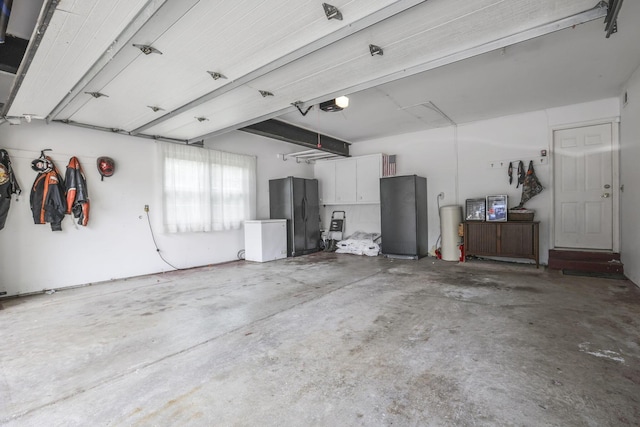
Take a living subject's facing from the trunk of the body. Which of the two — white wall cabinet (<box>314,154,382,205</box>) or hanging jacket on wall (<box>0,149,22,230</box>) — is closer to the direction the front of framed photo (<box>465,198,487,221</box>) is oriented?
the hanging jacket on wall

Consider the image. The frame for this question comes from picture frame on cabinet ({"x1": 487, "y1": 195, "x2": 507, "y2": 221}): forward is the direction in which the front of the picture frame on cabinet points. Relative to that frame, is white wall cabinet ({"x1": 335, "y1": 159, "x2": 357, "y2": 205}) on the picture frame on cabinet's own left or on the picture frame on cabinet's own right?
on the picture frame on cabinet's own right

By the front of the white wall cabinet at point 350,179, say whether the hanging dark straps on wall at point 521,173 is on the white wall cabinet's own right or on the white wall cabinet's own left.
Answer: on the white wall cabinet's own left

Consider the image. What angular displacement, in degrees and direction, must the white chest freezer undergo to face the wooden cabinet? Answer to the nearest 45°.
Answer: approximately 45° to its left

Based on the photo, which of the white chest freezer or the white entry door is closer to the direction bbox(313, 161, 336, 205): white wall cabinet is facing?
the white chest freezer

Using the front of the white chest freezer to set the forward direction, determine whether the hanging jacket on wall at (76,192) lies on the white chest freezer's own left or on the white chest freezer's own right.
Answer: on the white chest freezer's own right

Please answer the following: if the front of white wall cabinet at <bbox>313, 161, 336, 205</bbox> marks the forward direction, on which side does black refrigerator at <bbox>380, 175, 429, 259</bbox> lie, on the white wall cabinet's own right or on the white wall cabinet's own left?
on the white wall cabinet's own left

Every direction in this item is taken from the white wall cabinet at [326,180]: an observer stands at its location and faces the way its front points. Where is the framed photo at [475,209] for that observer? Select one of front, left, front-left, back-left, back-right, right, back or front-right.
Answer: left

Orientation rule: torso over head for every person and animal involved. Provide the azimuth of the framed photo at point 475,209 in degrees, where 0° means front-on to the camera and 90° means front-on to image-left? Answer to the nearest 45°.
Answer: approximately 0°

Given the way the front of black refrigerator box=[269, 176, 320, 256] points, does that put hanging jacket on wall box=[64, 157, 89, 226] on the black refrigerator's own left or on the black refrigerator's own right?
on the black refrigerator's own right

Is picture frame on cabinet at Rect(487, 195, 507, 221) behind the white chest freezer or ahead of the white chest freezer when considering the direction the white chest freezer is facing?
ahead
